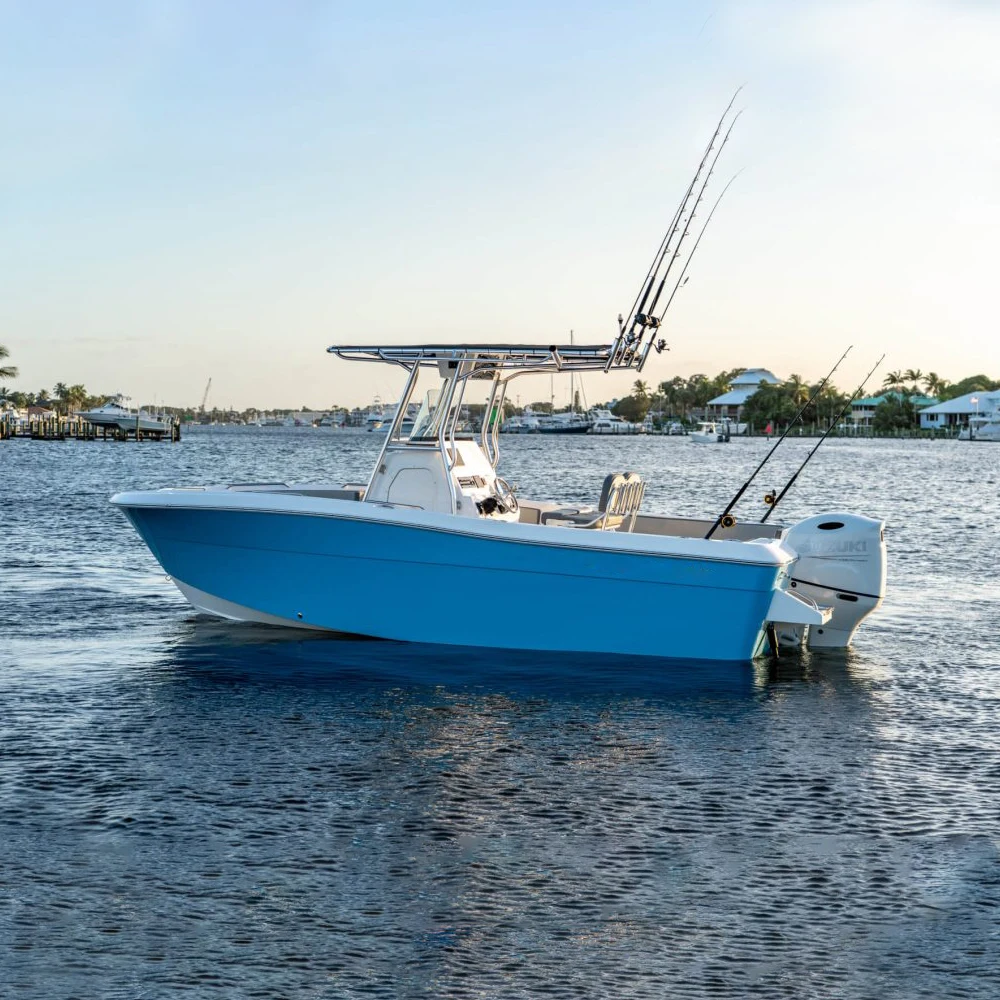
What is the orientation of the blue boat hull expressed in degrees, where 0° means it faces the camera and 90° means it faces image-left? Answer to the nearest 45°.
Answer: approximately 90°
